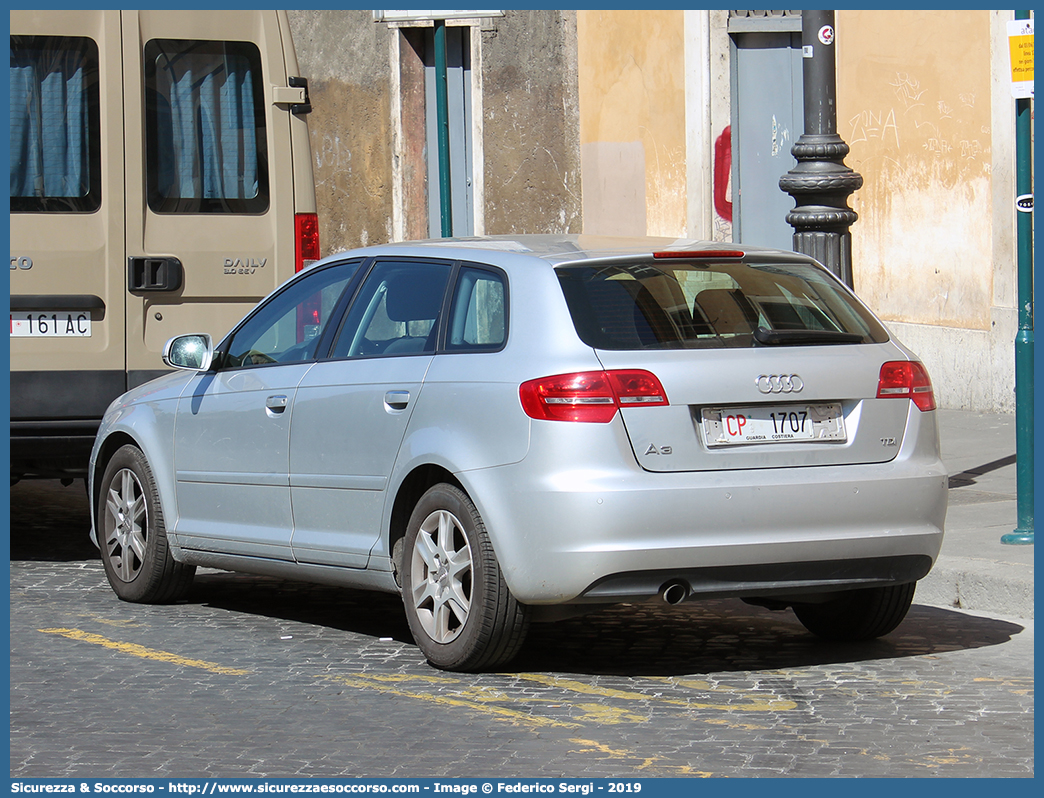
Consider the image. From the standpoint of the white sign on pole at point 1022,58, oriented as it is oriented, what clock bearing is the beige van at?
The beige van is roughly at 3 o'clock from the white sign on pole.

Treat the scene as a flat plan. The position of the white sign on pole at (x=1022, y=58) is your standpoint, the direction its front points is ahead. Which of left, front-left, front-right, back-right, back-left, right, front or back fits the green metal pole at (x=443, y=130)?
back-right

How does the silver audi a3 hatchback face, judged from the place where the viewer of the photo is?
facing away from the viewer and to the left of the viewer

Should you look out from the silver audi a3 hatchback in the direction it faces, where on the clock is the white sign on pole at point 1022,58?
The white sign on pole is roughly at 3 o'clock from the silver audi a3 hatchback.

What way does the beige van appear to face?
away from the camera

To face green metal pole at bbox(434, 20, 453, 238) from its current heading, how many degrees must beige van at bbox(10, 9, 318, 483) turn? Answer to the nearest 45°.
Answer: approximately 45° to its right

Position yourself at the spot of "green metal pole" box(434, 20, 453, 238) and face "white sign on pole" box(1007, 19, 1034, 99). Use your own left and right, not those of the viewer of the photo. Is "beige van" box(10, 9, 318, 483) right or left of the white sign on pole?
right

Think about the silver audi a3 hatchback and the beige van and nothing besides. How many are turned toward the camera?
0

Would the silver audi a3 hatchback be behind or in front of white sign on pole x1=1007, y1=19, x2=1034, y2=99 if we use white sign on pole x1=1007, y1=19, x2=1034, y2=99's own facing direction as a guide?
in front

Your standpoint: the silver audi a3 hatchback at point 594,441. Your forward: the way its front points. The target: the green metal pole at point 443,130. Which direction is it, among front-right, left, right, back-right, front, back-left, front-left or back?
front-right

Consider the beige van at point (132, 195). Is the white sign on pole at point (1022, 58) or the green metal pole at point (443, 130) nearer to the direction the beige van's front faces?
the green metal pole

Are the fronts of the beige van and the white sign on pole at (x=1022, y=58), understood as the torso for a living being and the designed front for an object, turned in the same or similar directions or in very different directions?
very different directions

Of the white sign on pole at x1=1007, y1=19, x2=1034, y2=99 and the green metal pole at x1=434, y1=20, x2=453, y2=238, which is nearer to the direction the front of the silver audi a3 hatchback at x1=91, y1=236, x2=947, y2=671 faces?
the green metal pole

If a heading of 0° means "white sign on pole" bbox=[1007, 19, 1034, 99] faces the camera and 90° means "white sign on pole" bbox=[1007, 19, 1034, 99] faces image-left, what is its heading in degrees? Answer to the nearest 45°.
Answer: approximately 0°
